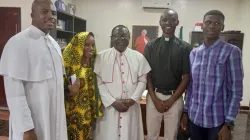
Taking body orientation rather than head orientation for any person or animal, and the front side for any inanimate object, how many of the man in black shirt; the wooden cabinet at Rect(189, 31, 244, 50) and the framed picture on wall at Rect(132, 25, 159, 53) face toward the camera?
3

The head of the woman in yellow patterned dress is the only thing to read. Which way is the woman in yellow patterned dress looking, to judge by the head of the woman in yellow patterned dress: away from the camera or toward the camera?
toward the camera

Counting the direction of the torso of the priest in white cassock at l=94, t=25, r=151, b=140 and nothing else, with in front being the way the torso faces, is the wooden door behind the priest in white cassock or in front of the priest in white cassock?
behind

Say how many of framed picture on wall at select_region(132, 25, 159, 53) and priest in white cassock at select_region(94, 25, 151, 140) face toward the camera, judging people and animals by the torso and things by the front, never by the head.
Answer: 2

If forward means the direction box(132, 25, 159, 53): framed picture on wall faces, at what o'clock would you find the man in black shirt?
The man in black shirt is roughly at 12 o'clock from the framed picture on wall.

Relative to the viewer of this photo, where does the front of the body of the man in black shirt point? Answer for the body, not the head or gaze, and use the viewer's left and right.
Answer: facing the viewer

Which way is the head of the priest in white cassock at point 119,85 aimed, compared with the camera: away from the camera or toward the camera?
toward the camera

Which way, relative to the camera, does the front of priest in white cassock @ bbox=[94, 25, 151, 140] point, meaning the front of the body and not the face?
toward the camera

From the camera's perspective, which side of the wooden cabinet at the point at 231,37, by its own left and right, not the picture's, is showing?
front

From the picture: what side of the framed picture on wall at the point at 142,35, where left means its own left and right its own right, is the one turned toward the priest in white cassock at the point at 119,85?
front

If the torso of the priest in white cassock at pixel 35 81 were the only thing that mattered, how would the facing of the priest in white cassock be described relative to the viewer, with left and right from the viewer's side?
facing the viewer and to the right of the viewer
